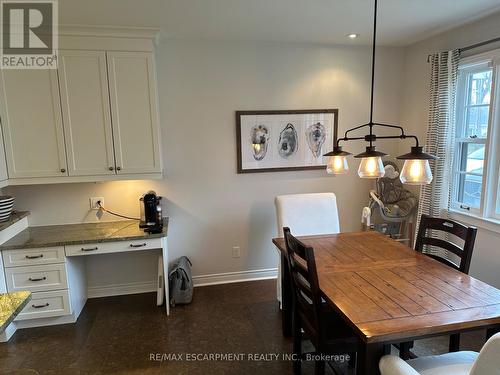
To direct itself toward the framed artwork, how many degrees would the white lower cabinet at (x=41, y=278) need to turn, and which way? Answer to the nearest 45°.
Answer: approximately 90° to its left

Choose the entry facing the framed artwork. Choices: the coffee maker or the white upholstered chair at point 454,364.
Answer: the white upholstered chair

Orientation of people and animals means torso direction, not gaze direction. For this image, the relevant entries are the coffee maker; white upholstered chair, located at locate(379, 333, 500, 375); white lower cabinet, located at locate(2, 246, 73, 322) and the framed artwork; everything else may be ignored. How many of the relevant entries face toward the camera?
3

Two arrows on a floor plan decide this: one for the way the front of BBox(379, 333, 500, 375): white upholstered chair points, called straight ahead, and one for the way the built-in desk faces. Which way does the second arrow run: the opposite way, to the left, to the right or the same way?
the opposite way

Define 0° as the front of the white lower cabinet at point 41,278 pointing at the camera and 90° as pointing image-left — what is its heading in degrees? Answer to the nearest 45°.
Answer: approximately 0°

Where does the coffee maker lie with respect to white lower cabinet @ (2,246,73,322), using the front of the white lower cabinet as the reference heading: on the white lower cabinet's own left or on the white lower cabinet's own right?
on the white lower cabinet's own left

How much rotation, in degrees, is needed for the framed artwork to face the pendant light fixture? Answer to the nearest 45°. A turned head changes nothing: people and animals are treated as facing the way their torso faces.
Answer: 0° — it already faces it

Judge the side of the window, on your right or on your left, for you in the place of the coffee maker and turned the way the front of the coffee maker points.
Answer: on your left

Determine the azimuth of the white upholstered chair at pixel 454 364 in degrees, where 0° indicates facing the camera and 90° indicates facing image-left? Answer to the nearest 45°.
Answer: approximately 135°

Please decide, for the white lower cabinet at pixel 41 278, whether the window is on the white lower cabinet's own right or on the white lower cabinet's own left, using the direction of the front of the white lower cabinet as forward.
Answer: on the white lower cabinet's own left

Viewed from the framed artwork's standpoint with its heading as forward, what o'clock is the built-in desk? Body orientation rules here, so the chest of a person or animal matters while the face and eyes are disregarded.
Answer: The built-in desk is roughly at 2 o'clock from the framed artwork.

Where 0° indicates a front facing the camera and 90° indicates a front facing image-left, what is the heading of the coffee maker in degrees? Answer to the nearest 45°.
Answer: approximately 0°

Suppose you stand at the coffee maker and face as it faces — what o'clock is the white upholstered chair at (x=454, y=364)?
The white upholstered chair is roughly at 11 o'clock from the coffee maker.

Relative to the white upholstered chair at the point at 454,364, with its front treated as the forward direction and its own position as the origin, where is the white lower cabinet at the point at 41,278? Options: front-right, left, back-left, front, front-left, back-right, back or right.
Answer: front-left
